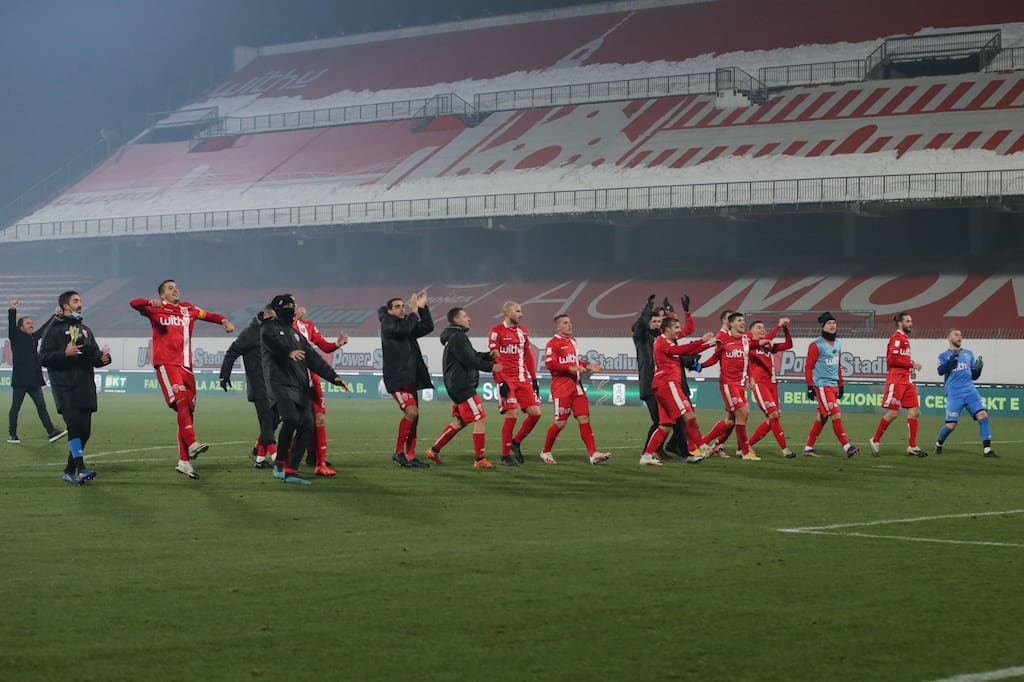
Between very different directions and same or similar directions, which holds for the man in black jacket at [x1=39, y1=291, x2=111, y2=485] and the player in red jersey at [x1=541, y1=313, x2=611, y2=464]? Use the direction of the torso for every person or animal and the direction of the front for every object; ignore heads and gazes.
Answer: same or similar directions

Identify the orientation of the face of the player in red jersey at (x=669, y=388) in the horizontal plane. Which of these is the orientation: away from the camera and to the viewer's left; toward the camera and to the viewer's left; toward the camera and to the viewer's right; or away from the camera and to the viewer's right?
toward the camera and to the viewer's right

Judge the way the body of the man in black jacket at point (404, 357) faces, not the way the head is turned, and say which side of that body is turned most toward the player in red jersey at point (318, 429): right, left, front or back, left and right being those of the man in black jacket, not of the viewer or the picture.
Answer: right

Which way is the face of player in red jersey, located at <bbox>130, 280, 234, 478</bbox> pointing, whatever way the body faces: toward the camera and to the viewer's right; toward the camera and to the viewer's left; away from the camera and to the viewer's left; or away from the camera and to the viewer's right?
toward the camera and to the viewer's right

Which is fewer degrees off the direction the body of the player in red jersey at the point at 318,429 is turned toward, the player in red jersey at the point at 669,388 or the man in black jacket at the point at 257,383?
the player in red jersey

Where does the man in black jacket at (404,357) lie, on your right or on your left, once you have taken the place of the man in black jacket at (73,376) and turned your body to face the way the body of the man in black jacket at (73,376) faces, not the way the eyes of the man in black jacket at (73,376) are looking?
on your left

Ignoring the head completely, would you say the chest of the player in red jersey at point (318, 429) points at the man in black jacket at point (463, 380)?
no

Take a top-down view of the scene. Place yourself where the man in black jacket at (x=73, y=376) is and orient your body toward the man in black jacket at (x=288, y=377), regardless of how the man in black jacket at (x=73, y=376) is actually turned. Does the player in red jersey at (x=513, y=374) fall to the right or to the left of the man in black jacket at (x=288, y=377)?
left

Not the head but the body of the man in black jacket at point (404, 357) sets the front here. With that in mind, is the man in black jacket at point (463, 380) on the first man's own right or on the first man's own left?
on the first man's own left

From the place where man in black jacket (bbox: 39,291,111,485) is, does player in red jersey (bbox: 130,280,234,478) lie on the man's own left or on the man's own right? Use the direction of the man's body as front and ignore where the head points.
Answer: on the man's own left

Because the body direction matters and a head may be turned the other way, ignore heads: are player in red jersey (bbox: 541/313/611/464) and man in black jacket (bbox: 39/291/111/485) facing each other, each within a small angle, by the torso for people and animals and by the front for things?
no

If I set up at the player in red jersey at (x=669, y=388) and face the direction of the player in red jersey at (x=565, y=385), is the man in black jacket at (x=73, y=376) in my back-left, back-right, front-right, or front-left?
front-left

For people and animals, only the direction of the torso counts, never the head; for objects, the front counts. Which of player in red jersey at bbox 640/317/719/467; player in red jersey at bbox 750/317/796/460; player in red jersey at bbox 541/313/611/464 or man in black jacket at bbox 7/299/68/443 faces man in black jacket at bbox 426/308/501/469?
man in black jacket at bbox 7/299/68/443

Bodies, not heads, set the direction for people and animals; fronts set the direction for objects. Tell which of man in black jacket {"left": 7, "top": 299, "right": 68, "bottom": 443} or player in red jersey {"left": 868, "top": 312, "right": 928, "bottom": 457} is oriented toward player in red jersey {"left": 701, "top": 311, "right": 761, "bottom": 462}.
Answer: the man in black jacket

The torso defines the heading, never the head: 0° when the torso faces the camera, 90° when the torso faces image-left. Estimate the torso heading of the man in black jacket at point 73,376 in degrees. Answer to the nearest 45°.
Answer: approximately 315°

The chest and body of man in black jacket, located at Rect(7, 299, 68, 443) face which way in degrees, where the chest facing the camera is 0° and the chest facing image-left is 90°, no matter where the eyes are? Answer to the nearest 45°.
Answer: approximately 315°
